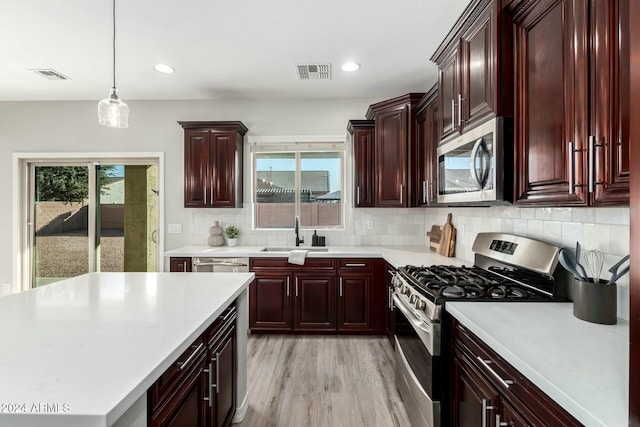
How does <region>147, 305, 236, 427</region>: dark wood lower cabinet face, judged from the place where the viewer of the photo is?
facing to the right of the viewer

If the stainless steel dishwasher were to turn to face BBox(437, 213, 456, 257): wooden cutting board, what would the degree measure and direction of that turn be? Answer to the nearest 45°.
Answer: approximately 45° to its left

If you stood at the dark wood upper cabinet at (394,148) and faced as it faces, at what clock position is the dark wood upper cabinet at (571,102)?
the dark wood upper cabinet at (571,102) is roughly at 10 o'clock from the dark wood upper cabinet at (394,148).

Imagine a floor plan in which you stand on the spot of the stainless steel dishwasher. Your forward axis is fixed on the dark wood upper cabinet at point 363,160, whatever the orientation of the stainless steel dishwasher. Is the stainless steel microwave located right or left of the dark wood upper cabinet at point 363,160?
right

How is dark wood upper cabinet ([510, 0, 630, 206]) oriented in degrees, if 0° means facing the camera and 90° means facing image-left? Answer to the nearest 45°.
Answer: approximately 45°
